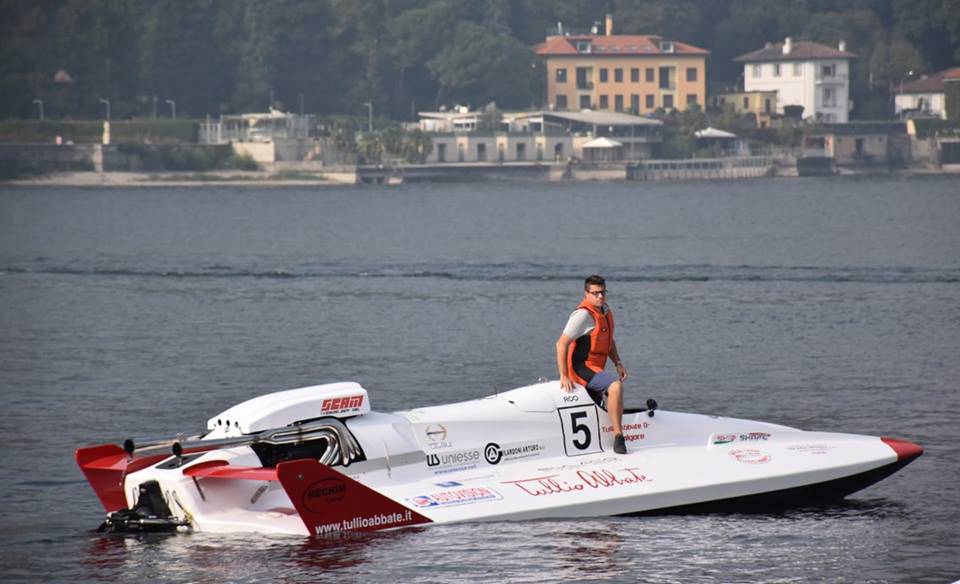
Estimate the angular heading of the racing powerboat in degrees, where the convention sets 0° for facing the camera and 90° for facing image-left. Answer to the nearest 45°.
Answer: approximately 225°

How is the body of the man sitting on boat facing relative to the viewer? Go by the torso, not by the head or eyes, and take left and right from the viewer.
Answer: facing the viewer and to the right of the viewer

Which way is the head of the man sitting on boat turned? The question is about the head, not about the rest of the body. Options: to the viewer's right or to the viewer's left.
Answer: to the viewer's right
